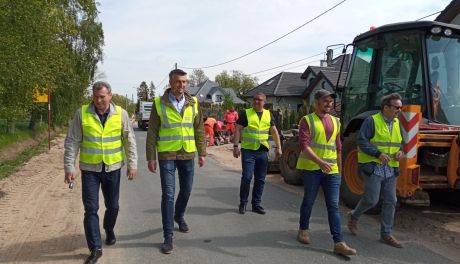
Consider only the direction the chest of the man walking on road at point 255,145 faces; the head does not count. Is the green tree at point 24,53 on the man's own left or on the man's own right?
on the man's own right

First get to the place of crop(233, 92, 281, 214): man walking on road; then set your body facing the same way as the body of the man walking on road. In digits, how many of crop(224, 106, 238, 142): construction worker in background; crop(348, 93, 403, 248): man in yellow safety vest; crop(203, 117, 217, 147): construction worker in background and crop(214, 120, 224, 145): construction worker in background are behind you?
3

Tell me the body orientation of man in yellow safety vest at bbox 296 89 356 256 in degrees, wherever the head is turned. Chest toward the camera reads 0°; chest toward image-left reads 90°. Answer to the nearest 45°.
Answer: approximately 315°

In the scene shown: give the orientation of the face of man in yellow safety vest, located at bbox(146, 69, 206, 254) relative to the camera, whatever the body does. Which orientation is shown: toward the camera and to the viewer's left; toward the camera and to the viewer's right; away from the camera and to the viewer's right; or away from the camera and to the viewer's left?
toward the camera and to the viewer's right

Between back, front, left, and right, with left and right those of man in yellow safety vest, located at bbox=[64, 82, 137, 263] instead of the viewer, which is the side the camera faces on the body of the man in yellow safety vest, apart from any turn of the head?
front

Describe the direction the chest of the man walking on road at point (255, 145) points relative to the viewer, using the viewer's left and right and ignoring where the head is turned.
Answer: facing the viewer

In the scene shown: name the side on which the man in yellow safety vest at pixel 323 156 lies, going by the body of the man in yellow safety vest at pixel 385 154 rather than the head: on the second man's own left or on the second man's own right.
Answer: on the second man's own right

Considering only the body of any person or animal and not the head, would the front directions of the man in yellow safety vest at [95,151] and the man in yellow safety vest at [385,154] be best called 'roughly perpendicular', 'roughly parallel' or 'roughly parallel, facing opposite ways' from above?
roughly parallel

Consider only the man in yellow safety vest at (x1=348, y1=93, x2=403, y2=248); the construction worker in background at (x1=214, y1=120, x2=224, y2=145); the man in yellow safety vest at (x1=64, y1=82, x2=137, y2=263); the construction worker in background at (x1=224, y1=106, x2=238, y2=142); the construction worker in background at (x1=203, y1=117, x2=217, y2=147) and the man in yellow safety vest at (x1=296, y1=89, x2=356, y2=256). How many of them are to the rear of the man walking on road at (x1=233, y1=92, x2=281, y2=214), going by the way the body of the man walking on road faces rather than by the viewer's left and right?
3
